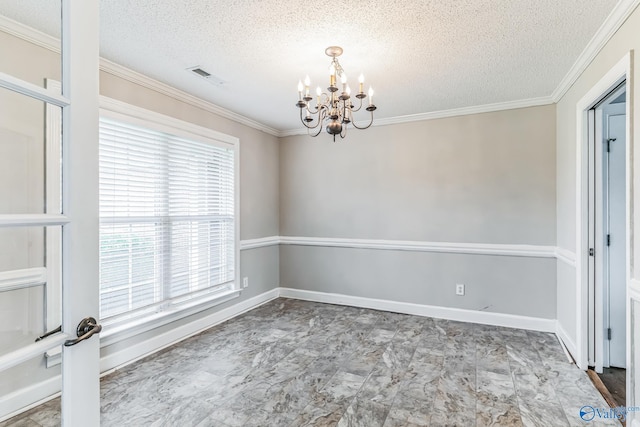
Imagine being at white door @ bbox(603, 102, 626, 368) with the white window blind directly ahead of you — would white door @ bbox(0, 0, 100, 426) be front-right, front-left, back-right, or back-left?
front-left

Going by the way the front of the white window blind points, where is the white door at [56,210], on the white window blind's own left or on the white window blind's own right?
on the white window blind's own right

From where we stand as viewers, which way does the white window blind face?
facing the viewer and to the right of the viewer

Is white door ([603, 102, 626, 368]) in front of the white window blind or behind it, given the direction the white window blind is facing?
in front

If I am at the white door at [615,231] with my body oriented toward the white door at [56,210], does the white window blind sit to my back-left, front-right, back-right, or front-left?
front-right
